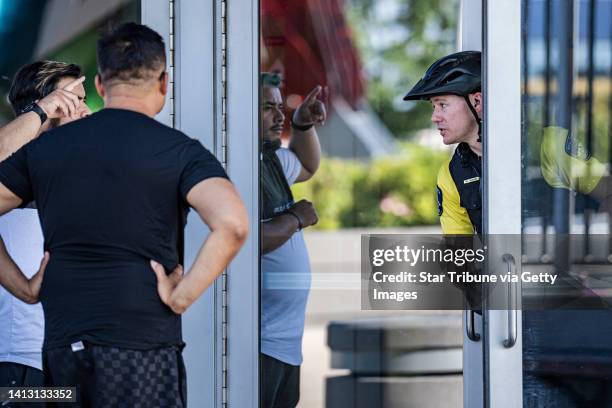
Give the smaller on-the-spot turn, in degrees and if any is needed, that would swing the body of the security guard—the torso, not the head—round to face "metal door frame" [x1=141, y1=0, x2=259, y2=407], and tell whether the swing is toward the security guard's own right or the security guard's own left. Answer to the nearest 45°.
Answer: approximately 45° to the security guard's own right

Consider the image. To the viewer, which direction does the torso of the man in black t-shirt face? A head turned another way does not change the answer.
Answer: away from the camera

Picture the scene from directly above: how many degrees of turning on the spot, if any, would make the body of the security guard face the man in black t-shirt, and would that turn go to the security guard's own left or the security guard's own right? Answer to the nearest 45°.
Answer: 0° — they already face them

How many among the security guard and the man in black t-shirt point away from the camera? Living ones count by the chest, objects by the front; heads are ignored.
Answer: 1

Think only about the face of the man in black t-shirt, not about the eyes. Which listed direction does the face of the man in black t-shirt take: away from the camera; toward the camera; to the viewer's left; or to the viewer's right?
away from the camera

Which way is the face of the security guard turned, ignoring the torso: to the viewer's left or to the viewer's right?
to the viewer's left

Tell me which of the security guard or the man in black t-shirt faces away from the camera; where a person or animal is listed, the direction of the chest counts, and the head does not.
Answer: the man in black t-shirt
